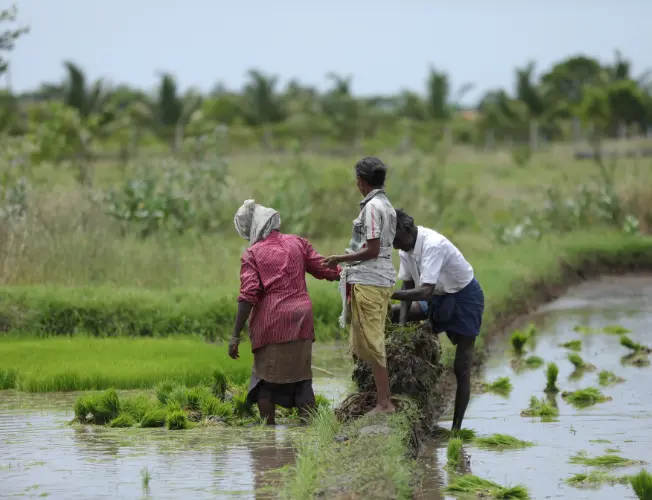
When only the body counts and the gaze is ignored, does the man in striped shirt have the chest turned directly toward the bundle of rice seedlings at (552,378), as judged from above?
no

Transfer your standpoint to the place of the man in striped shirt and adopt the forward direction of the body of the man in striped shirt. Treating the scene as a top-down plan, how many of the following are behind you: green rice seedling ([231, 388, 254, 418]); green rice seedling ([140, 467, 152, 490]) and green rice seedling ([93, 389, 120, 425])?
0

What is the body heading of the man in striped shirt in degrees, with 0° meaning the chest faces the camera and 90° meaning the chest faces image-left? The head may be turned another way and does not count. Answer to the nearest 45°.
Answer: approximately 90°

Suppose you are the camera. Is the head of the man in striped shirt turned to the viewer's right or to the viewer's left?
to the viewer's left

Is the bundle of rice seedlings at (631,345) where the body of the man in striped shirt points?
no

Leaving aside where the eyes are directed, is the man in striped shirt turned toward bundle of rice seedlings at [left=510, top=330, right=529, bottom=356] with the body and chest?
no

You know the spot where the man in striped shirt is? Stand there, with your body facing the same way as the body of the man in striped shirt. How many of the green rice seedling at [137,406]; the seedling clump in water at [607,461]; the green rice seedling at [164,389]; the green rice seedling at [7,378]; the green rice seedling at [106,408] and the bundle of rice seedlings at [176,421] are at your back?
1

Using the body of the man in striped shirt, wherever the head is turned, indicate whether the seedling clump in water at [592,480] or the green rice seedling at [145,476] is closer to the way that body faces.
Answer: the green rice seedling

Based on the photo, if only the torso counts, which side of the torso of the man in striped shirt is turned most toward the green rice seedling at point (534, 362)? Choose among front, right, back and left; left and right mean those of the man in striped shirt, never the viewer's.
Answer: right

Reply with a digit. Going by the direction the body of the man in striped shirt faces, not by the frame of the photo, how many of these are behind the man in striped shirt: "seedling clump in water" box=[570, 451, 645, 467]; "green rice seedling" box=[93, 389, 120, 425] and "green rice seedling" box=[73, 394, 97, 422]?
1

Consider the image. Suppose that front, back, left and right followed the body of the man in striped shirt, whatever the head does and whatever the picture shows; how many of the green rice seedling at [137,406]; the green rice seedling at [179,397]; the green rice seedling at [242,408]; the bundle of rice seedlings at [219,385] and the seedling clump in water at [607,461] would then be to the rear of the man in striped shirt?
1

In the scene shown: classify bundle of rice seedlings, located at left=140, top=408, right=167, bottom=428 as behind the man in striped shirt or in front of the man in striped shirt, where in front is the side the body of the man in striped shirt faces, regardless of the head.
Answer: in front

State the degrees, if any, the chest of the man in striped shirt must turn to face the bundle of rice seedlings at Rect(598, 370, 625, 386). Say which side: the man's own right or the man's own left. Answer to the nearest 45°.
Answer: approximately 135° to the man's own right

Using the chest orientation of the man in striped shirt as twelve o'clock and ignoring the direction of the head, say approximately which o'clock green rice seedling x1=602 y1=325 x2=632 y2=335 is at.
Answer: The green rice seedling is roughly at 4 o'clock from the man in striped shirt.

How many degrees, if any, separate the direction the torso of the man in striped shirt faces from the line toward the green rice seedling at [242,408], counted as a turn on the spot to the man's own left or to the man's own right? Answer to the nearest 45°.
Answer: approximately 45° to the man's own right

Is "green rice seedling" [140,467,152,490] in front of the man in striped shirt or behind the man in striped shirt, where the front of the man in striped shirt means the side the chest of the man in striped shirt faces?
in front

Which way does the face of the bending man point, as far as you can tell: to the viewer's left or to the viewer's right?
to the viewer's left
